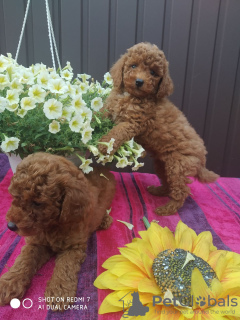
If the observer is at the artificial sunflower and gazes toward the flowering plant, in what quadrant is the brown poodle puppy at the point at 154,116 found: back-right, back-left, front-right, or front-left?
front-right

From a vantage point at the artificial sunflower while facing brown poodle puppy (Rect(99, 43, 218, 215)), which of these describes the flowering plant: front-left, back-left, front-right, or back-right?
front-left

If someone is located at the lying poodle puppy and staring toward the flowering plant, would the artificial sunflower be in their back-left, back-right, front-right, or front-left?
back-right

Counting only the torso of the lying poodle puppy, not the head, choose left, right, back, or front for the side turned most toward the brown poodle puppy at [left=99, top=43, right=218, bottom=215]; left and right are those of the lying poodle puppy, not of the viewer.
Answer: back

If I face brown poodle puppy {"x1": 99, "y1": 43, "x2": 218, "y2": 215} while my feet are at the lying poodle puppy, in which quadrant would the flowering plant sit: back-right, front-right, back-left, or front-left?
front-left

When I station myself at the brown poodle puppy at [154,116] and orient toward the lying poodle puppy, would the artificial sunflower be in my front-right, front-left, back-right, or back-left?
front-left
